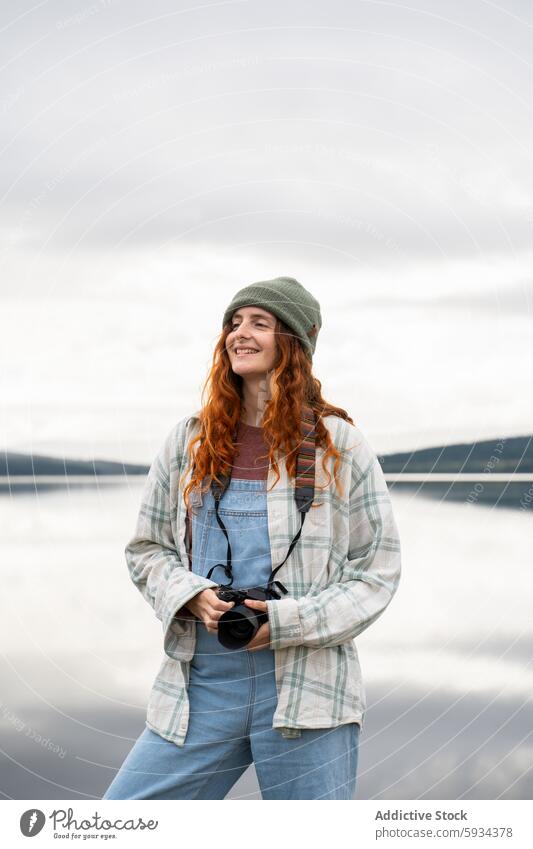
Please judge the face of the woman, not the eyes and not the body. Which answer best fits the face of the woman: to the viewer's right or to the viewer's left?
to the viewer's left

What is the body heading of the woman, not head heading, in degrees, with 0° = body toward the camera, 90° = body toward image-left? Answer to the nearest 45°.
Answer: approximately 45°
